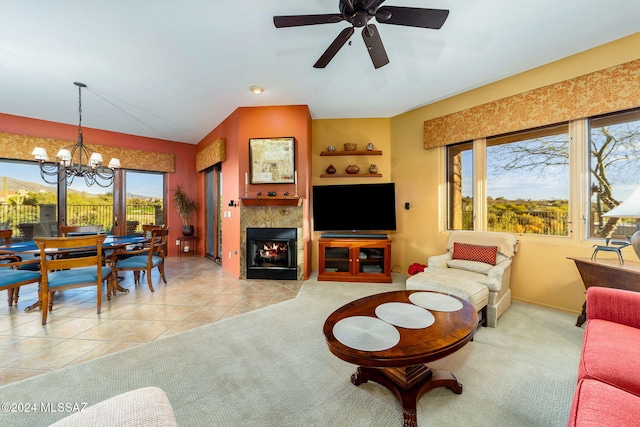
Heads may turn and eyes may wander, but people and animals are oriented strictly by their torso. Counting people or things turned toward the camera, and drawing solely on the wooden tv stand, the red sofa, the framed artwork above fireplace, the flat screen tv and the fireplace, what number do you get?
4

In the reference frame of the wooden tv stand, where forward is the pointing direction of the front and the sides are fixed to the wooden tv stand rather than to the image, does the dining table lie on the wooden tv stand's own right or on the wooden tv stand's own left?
on the wooden tv stand's own right

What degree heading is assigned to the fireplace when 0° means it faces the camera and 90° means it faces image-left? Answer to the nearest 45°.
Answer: approximately 0°

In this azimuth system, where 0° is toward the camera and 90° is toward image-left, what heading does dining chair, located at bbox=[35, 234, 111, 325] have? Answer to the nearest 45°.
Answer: approximately 180°

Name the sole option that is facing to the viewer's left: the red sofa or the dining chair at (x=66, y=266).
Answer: the red sofa

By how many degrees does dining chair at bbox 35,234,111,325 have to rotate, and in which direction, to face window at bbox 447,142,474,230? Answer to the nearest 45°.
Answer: approximately 135° to its right

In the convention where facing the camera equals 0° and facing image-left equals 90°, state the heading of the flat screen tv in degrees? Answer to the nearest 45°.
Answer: approximately 0°
